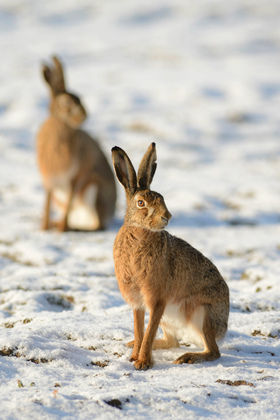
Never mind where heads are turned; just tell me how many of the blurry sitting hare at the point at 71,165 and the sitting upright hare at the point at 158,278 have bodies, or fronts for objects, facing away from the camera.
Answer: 0

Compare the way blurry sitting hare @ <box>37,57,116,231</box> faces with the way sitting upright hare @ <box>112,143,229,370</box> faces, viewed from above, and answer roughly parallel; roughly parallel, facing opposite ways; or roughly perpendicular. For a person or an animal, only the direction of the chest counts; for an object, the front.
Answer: roughly parallel

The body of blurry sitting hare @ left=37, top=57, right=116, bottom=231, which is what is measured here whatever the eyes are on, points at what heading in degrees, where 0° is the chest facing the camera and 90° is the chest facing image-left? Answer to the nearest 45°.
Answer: approximately 45°

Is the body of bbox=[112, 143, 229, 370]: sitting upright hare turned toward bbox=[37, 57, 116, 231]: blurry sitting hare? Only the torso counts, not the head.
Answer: no

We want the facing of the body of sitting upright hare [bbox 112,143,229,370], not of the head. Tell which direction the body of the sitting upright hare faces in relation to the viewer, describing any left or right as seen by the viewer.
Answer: facing the viewer and to the left of the viewer

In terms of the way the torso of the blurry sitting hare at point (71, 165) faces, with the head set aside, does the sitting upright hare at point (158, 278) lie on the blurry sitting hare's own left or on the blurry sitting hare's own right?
on the blurry sitting hare's own left
